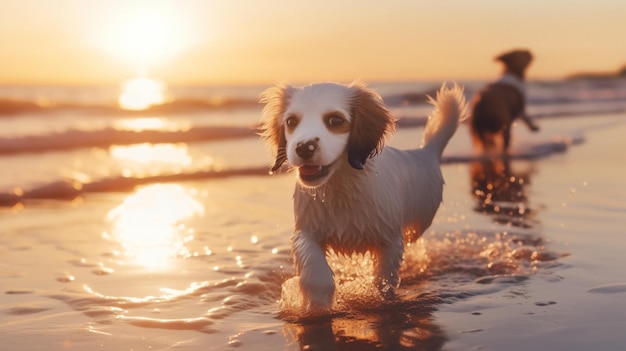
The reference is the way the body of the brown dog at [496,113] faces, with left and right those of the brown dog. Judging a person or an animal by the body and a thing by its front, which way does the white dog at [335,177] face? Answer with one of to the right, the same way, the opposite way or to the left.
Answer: the opposite way

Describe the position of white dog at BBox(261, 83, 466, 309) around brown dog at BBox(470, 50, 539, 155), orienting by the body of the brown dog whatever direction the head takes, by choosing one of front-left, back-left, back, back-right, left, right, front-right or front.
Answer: back-right

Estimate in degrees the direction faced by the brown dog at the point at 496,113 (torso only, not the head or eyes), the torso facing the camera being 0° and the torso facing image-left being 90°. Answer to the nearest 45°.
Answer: approximately 225°

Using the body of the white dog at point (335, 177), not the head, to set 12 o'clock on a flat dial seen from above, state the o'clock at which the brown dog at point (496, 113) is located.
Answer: The brown dog is roughly at 5 o'clock from the white dog.
